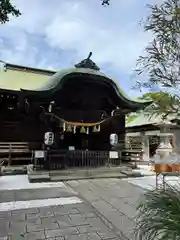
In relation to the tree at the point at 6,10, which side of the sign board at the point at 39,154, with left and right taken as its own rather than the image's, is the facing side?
front

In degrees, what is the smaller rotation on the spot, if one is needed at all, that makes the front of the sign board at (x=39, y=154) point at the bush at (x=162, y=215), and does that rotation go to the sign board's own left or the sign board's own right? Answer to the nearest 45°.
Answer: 0° — it already faces it

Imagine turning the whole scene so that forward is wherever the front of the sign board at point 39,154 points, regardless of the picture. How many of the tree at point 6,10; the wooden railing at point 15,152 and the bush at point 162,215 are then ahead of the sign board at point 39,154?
2

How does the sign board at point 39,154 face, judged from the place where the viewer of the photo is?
facing the viewer
